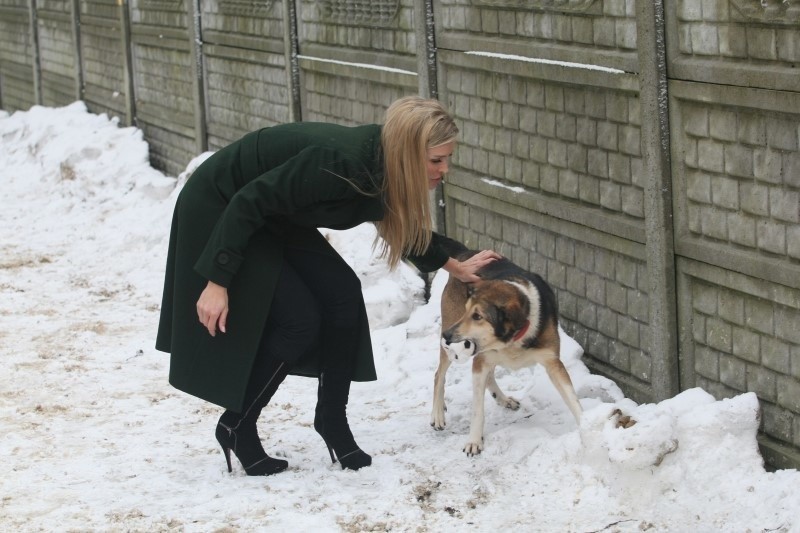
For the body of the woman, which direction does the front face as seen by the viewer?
to the viewer's right

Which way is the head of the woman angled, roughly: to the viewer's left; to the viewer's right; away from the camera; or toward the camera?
to the viewer's right

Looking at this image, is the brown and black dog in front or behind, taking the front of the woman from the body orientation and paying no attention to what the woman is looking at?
in front
